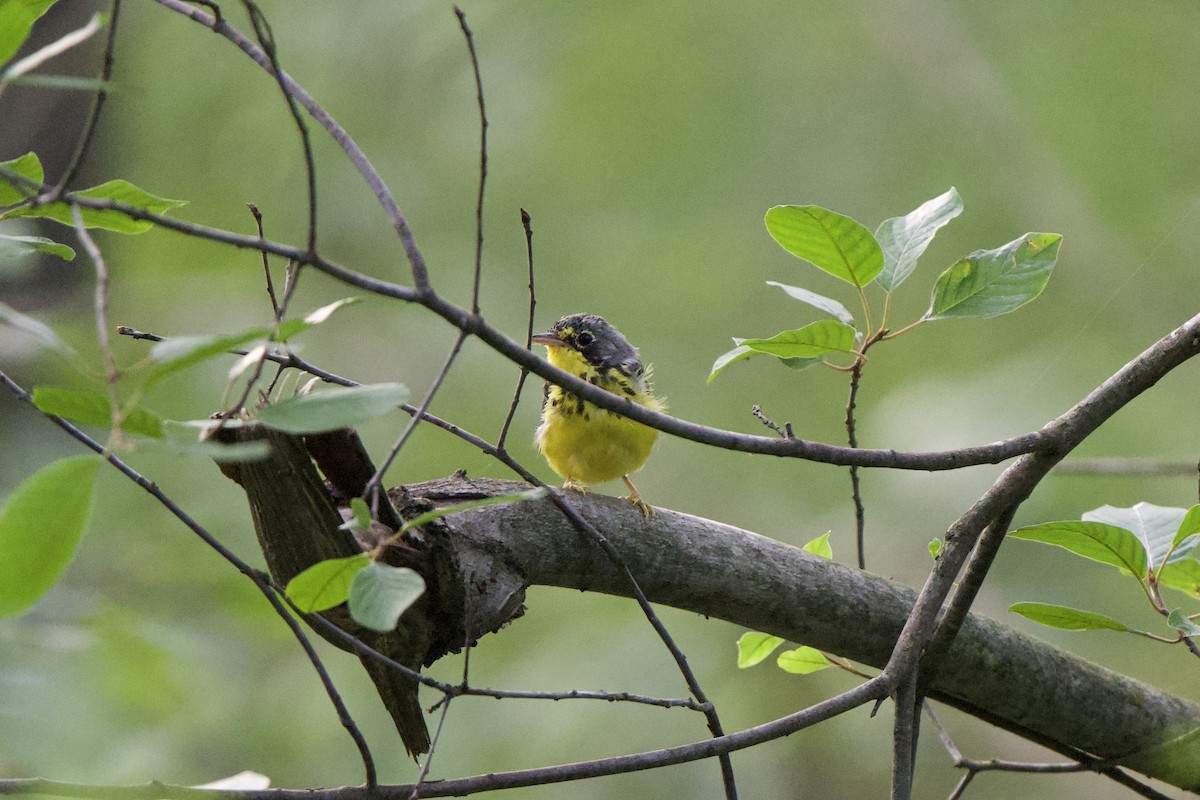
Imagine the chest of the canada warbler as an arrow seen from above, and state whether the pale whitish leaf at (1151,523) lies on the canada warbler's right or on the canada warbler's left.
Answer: on the canada warbler's left

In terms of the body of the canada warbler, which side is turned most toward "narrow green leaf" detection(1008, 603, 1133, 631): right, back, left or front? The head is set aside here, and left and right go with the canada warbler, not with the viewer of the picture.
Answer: left

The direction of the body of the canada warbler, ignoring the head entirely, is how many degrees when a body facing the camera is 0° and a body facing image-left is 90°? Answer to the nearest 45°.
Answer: approximately 45°
